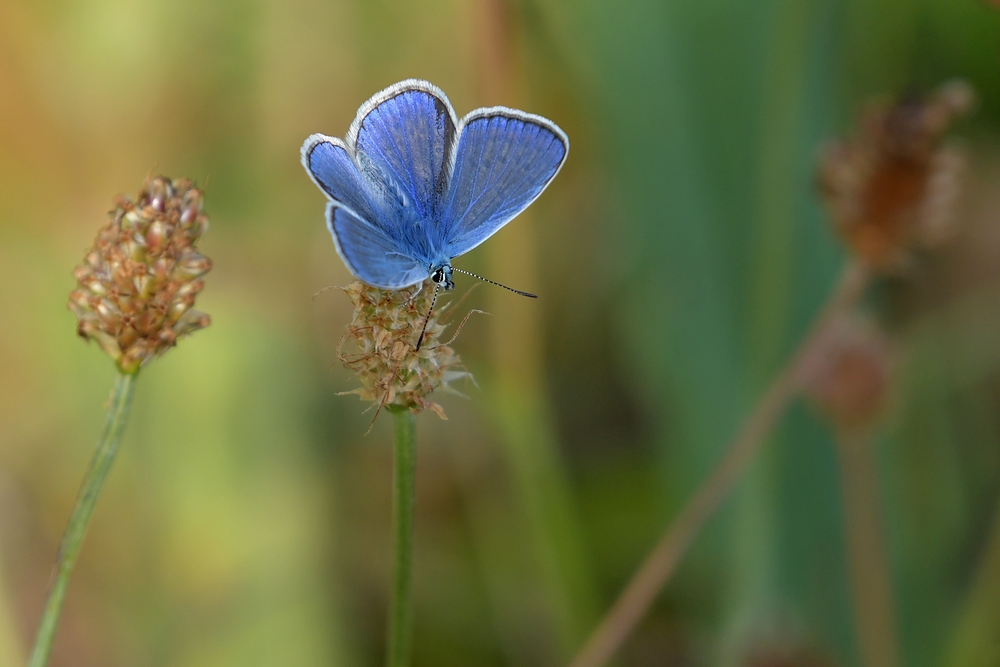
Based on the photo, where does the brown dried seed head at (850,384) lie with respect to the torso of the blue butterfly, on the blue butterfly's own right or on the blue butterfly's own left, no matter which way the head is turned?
on the blue butterfly's own left

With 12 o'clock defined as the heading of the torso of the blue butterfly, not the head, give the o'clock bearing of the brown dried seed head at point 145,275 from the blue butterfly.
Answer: The brown dried seed head is roughly at 3 o'clock from the blue butterfly.

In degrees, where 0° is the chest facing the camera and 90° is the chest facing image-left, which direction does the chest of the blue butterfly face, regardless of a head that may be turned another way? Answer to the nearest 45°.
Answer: approximately 315°
